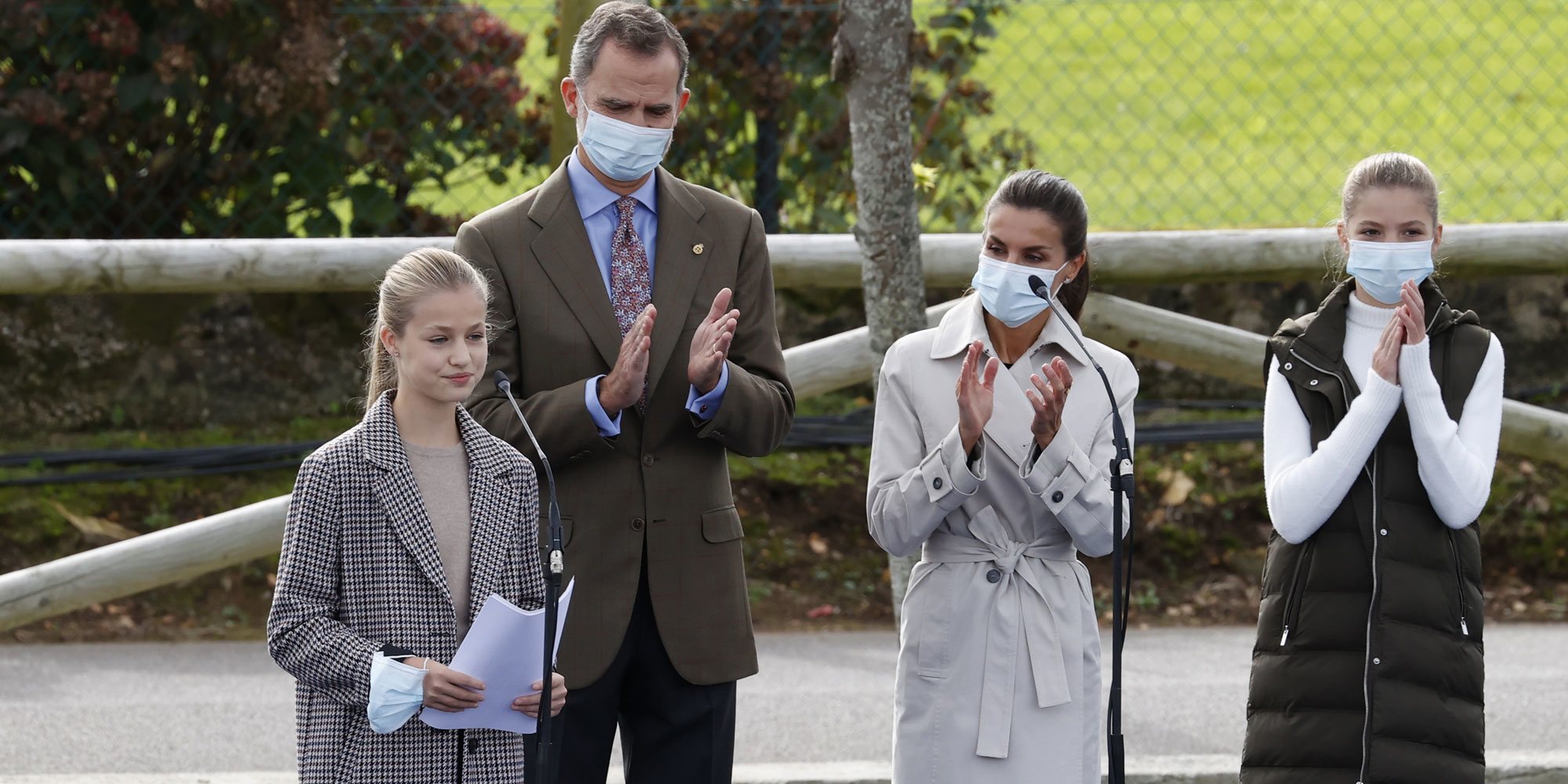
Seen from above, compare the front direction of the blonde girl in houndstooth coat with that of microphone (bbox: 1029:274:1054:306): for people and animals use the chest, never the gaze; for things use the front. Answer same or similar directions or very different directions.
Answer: very different directions

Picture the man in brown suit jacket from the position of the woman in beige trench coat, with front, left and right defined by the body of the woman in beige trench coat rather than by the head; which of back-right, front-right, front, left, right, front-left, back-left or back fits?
right

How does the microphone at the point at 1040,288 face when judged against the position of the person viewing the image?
facing away from the viewer and to the left of the viewer

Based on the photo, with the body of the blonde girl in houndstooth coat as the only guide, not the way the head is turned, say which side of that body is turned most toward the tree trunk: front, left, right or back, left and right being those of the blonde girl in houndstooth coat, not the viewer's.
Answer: left

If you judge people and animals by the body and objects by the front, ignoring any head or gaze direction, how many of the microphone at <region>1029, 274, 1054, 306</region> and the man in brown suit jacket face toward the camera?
1

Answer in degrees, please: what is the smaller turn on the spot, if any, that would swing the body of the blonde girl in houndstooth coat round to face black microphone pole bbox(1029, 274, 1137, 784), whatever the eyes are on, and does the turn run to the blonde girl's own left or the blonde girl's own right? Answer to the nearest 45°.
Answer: approximately 45° to the blonde girl's own left

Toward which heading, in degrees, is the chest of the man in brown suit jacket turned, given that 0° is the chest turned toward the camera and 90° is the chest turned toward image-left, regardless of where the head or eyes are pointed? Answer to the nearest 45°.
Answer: approximately 0°

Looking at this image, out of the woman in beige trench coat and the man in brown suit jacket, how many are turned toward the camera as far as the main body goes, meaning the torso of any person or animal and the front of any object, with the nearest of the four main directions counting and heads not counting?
2

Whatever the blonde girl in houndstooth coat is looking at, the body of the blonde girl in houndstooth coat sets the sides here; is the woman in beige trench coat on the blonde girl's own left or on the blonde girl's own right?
on the blonde girl's own left
